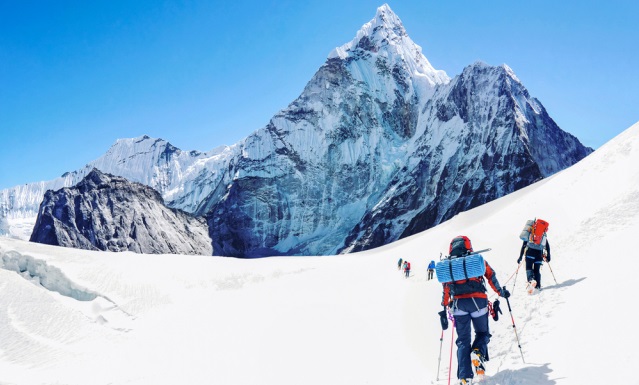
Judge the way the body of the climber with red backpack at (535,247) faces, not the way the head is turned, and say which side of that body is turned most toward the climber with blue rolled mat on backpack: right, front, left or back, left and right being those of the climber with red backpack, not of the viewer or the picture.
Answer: back

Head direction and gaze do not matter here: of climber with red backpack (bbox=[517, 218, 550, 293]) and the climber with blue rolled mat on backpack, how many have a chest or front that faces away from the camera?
2

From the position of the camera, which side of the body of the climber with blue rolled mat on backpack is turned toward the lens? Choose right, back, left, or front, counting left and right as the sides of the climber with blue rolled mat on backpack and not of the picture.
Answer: back

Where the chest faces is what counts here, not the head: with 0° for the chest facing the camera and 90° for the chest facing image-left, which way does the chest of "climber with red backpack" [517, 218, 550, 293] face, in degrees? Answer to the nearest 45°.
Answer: approximately 180°

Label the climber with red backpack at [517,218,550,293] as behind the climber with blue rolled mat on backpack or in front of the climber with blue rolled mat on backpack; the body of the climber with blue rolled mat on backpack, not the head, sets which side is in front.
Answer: in front
